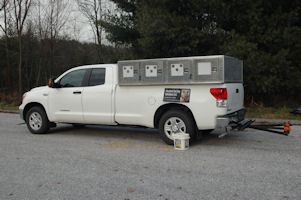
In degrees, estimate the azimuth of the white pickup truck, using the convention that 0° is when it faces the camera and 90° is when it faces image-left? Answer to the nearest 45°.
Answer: approximately 135°
